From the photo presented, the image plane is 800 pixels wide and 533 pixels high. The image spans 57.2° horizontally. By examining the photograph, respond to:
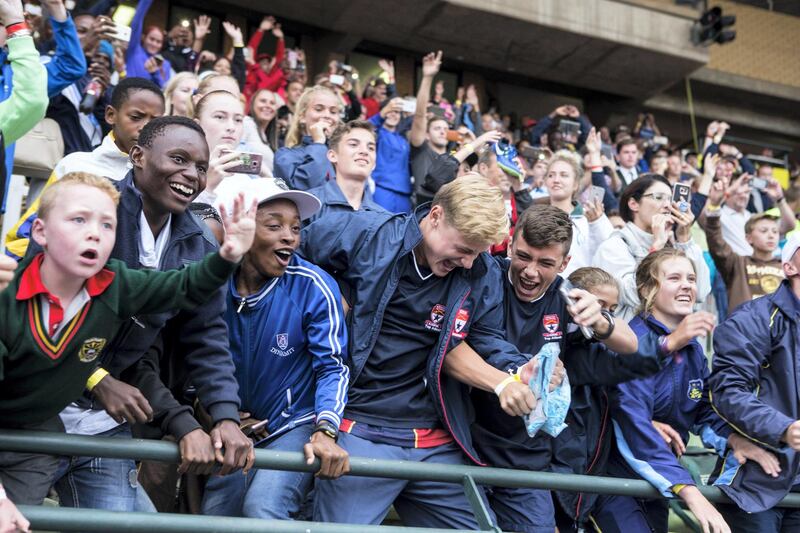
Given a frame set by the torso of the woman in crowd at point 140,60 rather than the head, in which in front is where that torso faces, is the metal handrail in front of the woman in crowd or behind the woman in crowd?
in front

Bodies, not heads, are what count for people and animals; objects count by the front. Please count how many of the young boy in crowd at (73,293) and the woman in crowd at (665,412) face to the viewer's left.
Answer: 0

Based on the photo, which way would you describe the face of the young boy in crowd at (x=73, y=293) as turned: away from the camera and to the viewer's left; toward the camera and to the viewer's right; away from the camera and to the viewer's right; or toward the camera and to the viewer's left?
toward the camera and to the viewer's right

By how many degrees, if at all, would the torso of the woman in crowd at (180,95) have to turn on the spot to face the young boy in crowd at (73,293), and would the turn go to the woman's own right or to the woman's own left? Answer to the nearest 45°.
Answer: approximately 45° to the woman's own right

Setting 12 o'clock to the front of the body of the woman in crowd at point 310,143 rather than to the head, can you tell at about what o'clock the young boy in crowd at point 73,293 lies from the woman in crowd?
The young boy in crowd is roughly at 2 o'clock from the woman in crowd.

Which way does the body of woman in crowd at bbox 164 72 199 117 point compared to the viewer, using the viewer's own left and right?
facing the viewer and to the right of the viewer
